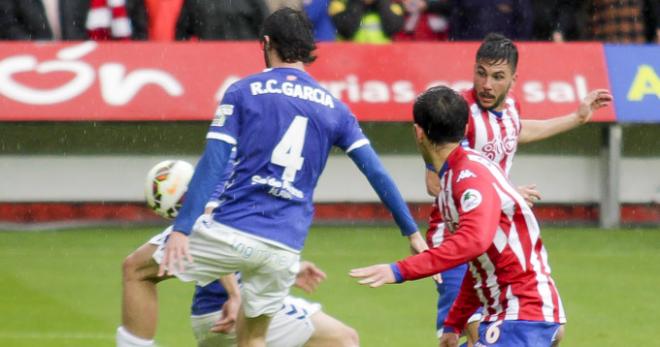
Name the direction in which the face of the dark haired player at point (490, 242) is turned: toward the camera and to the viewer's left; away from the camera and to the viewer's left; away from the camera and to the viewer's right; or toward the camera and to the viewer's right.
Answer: away from the camera and to the viewer's left

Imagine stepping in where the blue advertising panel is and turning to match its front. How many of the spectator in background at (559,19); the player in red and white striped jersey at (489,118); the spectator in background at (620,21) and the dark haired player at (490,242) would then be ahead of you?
2

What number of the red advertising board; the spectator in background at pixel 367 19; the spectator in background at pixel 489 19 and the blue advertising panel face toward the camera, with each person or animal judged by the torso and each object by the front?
4

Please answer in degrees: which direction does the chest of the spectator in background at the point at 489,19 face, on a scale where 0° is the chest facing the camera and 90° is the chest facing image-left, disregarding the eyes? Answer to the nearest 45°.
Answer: approximately 0°

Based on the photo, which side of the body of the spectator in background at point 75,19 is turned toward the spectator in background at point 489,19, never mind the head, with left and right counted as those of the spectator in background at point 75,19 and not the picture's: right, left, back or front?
left

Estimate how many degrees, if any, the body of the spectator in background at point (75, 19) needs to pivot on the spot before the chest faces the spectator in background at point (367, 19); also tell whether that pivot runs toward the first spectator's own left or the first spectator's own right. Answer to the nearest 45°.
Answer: approximately 90° to the first spectator's own left

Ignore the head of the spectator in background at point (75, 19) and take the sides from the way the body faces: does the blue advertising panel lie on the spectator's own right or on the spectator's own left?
on the spectator's own left

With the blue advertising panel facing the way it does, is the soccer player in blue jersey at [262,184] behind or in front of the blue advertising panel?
in front

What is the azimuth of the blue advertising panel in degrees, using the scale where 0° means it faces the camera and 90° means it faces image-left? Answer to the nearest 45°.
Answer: approximately 0°
